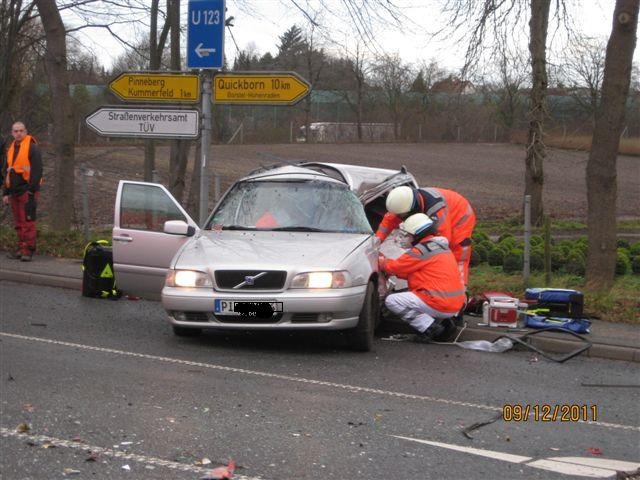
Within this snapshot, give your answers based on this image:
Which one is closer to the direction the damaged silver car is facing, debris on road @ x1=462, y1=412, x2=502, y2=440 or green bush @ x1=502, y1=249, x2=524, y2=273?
the debris on road

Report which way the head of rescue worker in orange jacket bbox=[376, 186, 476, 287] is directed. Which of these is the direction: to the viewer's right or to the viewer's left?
to the viewer's left

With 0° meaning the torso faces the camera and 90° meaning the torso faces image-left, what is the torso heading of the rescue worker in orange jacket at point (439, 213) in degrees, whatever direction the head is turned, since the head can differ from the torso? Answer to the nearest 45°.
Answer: approximately 90°

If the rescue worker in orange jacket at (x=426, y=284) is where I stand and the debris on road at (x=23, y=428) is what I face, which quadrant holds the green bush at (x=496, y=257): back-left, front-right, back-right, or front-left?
back-right

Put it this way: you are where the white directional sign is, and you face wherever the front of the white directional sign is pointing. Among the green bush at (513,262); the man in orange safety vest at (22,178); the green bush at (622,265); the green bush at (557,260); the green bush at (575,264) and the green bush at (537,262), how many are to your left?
5

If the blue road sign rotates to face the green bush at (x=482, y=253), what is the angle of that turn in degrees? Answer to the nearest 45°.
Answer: approximately 135° to its left

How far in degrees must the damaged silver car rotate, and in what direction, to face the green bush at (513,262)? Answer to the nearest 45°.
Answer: approximately 135° to its left

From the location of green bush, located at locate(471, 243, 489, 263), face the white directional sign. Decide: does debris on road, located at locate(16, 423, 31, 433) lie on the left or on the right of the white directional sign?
left

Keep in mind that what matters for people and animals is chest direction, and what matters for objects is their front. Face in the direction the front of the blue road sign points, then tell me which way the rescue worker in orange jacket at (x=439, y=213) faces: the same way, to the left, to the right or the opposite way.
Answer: to the right

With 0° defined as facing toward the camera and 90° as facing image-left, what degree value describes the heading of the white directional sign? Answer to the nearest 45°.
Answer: approximately 0°

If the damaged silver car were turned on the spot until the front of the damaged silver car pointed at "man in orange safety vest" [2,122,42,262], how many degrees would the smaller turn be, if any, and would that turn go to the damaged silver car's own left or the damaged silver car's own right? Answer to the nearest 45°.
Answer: approximately 135° to the damaged silver car's own right
